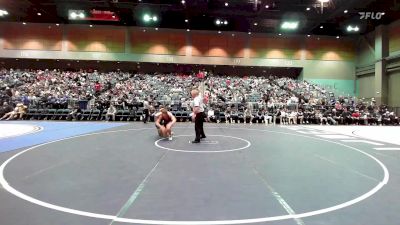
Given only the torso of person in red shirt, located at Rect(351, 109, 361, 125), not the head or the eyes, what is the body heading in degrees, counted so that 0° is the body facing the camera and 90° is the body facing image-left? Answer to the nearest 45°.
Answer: approximately 0°

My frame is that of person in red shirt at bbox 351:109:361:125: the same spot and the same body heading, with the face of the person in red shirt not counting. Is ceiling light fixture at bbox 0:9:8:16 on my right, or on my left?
on my right
